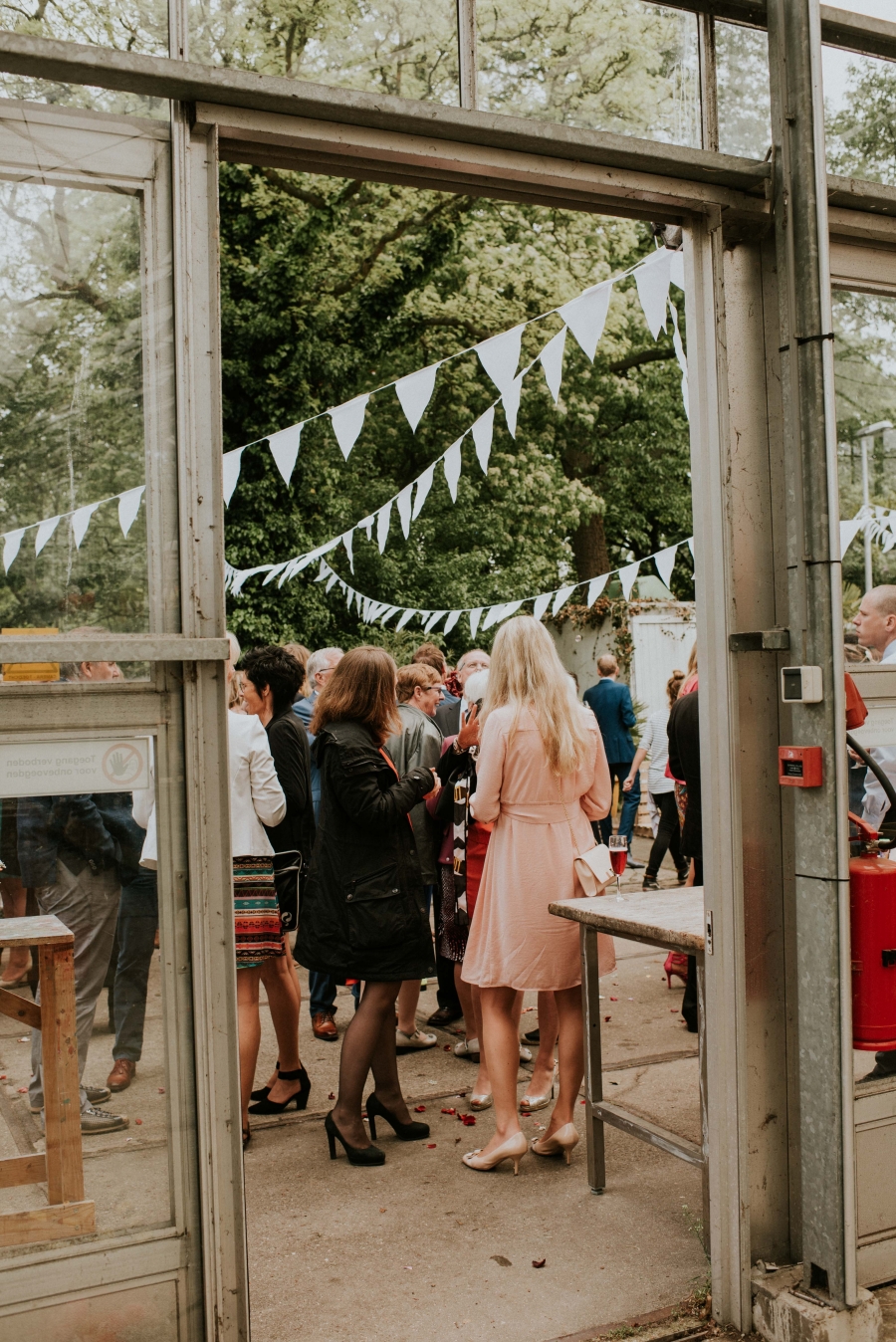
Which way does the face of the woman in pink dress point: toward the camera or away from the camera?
away from the camera

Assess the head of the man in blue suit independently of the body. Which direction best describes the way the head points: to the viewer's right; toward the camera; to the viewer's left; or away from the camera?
away from the camera

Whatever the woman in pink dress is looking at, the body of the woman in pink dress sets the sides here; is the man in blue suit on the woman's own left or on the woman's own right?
on the woman's own right

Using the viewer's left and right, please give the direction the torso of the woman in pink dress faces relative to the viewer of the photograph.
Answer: facing away from the viewer and to the left of the viewer

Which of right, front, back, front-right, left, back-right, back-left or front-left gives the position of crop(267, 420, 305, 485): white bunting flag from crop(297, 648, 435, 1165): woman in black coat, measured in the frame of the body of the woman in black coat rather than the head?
left

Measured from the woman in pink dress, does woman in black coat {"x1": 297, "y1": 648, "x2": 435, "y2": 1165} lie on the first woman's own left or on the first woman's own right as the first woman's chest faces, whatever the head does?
on the first woman's own left

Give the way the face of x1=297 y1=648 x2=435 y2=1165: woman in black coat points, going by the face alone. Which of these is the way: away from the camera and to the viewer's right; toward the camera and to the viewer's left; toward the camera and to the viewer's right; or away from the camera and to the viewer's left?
away from the camera and to the viewer's right

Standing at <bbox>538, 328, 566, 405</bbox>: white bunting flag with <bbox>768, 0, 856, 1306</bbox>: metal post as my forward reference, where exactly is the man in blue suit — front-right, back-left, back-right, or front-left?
back-left
